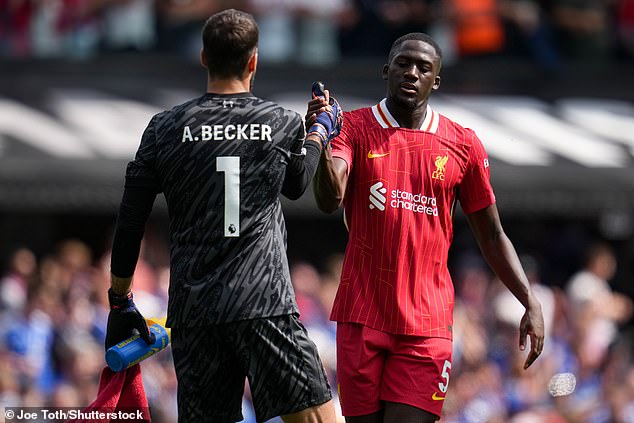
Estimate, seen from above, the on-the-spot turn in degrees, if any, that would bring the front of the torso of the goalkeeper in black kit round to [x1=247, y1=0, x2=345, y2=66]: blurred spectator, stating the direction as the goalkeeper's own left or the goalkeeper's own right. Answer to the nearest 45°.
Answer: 0° — they already face them

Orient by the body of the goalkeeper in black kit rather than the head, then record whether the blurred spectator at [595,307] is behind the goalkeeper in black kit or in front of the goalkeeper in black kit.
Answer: in front

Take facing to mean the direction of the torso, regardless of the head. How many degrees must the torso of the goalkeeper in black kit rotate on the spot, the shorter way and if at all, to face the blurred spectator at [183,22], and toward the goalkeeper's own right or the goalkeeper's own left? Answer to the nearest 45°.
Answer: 0° — they already face them

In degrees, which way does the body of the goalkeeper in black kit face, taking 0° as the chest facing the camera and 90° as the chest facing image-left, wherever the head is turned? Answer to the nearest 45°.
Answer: approximately 180°

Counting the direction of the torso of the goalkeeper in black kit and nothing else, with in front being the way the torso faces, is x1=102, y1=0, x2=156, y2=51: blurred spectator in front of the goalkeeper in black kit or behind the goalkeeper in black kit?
in front

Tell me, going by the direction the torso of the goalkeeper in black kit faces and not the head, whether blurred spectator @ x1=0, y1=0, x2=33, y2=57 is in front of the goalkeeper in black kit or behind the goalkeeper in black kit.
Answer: in front
